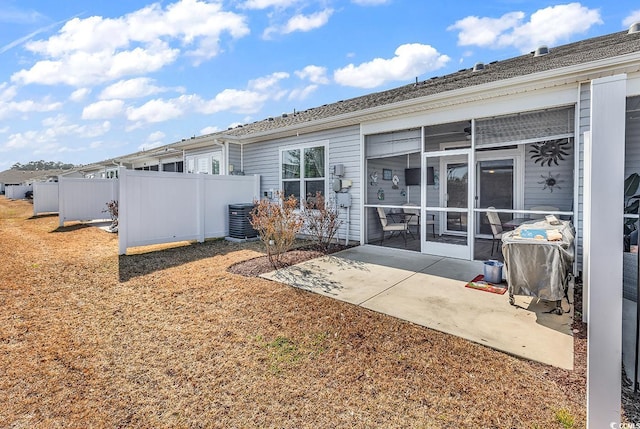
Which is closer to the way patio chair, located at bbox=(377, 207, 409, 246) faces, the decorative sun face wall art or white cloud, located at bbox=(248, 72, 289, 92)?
the decorative sun face wall art

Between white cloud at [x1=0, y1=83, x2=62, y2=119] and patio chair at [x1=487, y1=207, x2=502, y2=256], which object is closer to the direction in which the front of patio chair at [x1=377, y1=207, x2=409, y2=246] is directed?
the patio chair

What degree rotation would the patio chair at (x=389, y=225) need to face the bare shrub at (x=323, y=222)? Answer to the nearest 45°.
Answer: approximately 180°

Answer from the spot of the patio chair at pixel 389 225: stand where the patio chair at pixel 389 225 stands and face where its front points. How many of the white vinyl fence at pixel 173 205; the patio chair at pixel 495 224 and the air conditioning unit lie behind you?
2

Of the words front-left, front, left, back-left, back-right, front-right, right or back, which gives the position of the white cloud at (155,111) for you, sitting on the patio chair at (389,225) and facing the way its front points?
back-left

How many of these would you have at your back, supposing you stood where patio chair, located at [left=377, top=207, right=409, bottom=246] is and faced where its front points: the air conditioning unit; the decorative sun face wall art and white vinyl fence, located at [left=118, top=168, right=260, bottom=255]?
2

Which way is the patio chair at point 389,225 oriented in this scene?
to the viewer's right

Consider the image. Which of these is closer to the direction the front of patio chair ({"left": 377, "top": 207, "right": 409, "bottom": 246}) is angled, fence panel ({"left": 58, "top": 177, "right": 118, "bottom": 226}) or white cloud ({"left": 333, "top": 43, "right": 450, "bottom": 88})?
the white cloud

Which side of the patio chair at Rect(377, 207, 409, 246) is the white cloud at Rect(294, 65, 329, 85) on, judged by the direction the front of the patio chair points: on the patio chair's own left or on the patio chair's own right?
on the patio chair's own left

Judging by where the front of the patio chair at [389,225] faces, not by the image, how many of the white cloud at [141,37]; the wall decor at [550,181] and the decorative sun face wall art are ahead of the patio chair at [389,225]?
2
